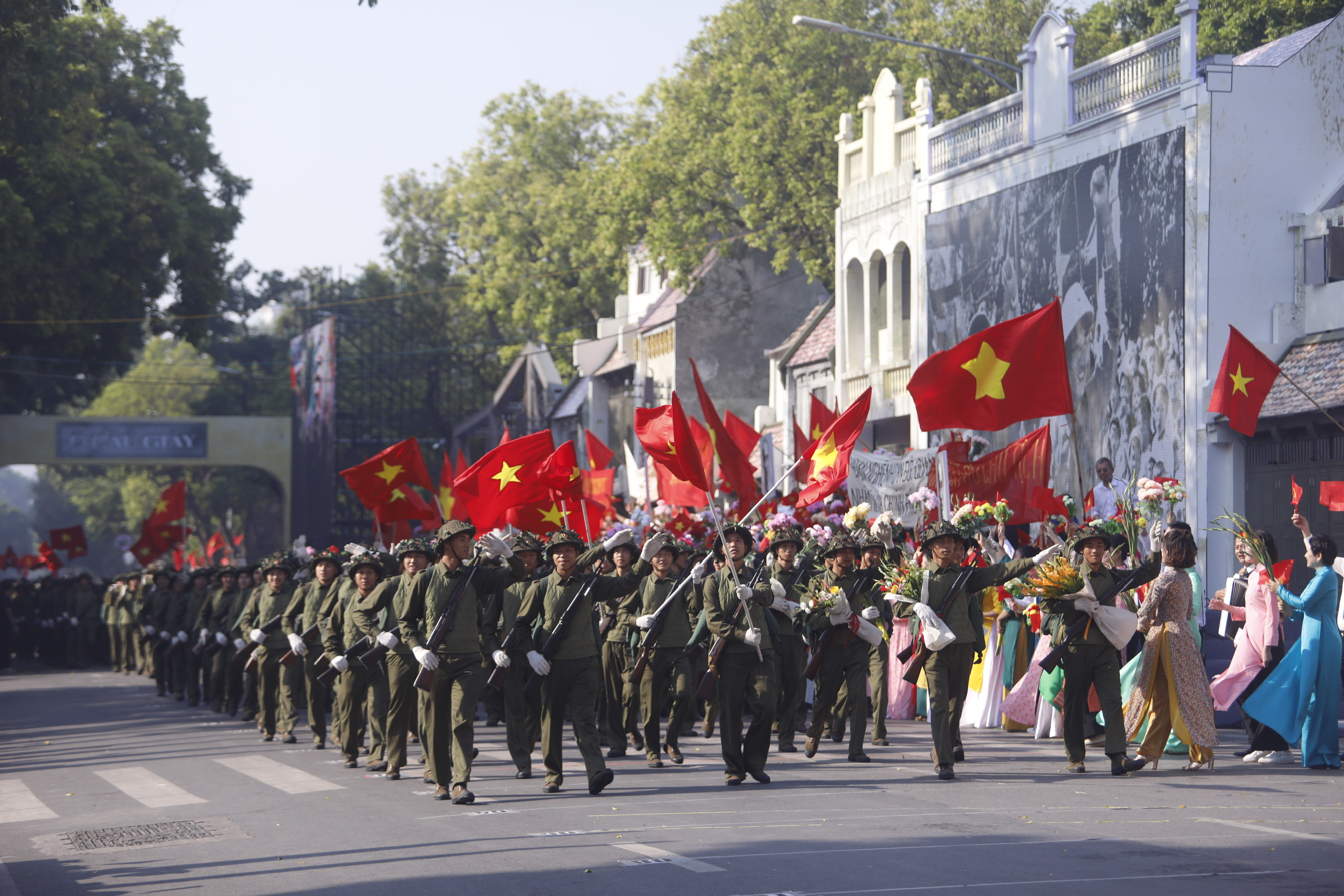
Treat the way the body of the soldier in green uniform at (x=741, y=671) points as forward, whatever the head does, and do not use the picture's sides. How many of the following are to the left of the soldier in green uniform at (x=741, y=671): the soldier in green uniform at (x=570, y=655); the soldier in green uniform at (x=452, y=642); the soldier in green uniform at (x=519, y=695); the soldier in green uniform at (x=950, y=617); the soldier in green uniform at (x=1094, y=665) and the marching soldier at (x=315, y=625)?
2

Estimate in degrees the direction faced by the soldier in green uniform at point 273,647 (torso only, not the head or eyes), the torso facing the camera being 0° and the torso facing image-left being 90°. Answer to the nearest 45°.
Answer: approximately 0°

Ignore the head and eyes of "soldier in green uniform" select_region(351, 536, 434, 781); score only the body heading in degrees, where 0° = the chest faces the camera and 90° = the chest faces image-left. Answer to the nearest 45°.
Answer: approximately 315°

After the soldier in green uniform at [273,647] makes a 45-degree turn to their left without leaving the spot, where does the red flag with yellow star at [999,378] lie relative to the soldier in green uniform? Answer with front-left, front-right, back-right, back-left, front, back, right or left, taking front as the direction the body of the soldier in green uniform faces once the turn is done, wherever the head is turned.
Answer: front

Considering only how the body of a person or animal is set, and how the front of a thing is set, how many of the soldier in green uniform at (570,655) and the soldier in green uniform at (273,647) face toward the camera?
2

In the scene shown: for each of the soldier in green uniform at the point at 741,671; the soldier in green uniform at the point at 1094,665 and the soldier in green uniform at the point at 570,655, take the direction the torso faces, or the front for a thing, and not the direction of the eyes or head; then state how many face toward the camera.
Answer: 3

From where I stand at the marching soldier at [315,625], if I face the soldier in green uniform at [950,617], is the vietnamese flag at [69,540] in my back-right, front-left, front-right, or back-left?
back-left

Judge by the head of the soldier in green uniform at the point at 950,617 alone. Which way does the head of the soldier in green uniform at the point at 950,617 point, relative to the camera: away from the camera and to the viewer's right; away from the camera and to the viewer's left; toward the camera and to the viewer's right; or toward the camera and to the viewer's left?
toward the camera and to the viewer's right

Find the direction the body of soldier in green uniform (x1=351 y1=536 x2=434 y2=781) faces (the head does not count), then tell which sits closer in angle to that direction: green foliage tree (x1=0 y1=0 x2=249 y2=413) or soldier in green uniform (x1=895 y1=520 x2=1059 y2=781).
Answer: the soldier in green uniform

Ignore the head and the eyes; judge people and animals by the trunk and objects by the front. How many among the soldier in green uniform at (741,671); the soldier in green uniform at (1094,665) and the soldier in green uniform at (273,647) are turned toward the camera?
3

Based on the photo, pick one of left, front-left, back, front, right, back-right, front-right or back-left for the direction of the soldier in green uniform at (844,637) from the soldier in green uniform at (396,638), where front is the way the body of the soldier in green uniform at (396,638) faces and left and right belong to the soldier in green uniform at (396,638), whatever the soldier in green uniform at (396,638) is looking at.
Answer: front-left

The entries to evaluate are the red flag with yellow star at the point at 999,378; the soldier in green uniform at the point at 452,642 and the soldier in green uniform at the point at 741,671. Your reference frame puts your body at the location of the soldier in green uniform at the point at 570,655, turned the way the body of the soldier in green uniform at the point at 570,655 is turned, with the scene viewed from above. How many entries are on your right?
1

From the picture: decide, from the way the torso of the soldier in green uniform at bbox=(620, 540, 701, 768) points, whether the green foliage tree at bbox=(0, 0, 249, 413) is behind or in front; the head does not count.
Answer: behind

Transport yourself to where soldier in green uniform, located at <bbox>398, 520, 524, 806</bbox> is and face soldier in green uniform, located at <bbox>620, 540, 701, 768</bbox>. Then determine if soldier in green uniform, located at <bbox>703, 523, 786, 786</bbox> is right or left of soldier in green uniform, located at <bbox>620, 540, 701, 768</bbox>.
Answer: right
